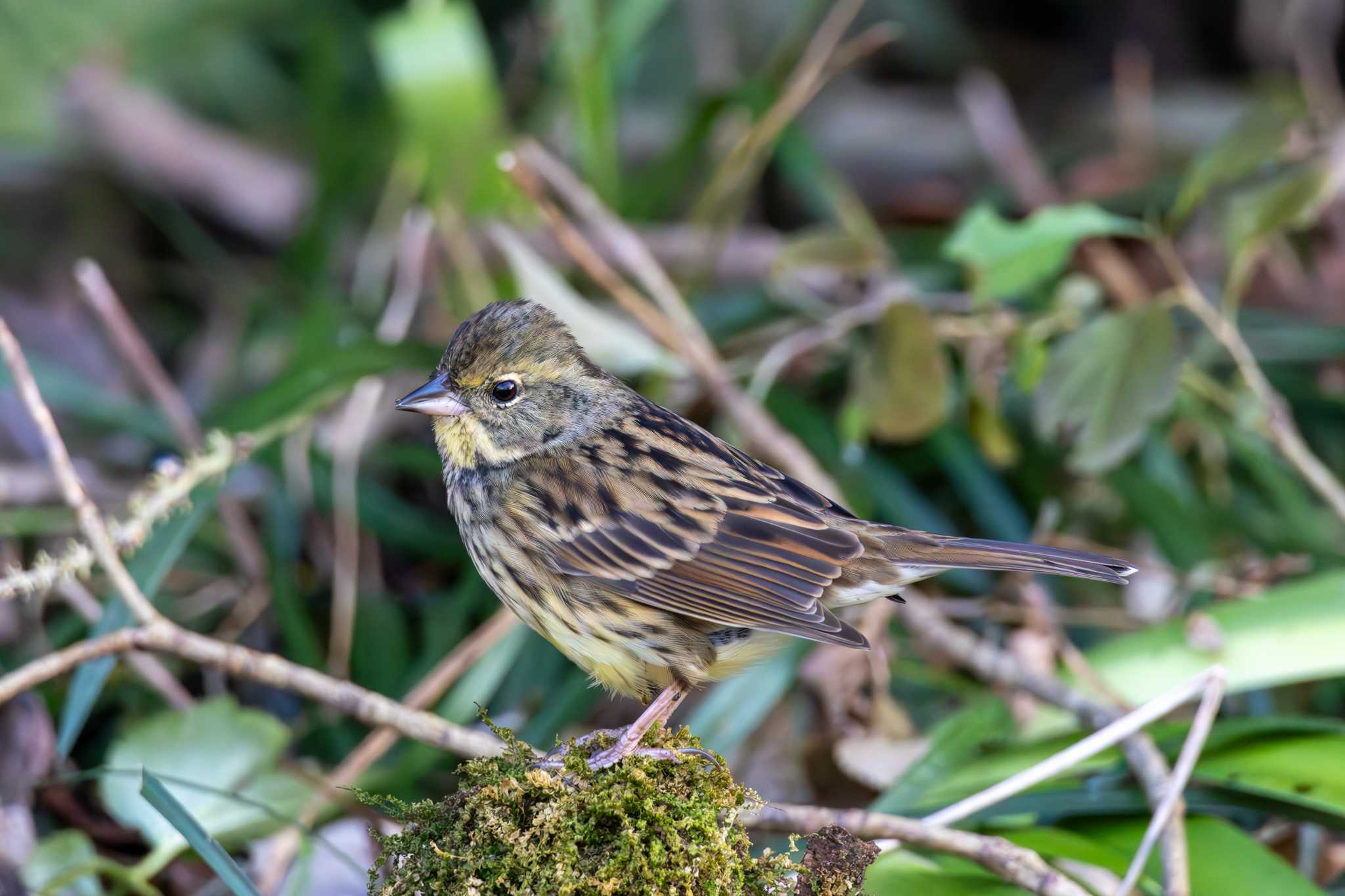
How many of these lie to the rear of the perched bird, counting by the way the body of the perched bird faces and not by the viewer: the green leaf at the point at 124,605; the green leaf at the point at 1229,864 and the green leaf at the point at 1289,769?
2

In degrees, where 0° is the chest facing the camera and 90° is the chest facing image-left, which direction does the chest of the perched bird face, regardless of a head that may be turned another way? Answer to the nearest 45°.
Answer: approximately 90°

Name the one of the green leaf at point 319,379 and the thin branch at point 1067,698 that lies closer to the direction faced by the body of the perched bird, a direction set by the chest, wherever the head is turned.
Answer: the green leaf

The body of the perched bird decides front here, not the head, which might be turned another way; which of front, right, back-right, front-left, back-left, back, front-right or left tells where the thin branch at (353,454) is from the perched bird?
front-right

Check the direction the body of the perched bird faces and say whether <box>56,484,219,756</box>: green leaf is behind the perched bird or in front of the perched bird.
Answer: in front

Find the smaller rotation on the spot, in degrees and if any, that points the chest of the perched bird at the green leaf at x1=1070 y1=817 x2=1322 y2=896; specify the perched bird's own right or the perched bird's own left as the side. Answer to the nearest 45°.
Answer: approximately 180°

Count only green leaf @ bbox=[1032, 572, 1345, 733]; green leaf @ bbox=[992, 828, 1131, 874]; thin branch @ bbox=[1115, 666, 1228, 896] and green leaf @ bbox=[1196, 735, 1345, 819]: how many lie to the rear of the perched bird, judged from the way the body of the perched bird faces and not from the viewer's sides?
4

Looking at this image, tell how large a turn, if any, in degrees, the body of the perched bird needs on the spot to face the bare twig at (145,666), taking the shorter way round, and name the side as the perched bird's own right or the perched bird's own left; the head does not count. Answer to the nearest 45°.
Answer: approximately 45° to the perched bird's own right

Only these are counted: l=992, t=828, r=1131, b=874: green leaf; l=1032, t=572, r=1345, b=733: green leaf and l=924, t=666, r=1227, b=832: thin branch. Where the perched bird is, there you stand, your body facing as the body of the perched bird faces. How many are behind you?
3

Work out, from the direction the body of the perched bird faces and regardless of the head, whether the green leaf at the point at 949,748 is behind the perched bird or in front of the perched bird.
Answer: behind

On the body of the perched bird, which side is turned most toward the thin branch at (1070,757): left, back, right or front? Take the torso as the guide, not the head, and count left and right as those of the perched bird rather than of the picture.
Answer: back

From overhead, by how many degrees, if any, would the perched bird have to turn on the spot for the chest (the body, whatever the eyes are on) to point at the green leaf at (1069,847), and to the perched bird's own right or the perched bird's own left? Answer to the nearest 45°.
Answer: approximately 180°

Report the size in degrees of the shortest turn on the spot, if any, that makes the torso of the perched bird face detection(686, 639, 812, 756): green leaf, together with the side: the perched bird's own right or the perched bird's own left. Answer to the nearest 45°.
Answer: approximately 135° to the perched bird's own right
